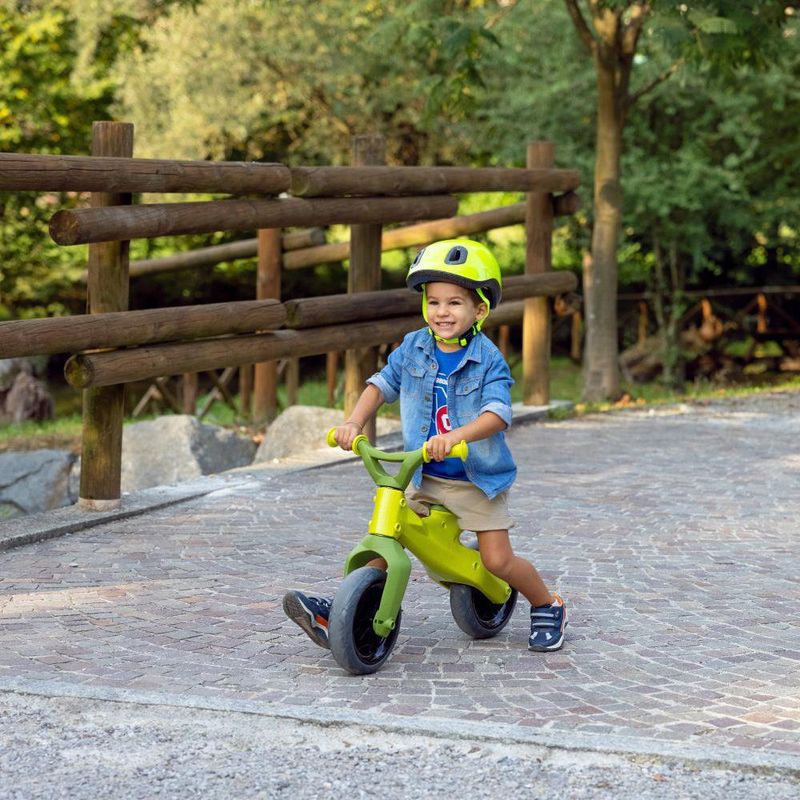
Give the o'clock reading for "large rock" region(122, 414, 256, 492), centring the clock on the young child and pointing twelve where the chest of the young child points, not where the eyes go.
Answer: The large rock is roughly at 4 o'clock from the young child.

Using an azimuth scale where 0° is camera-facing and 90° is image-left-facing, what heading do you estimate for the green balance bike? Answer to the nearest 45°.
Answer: approximately 45°

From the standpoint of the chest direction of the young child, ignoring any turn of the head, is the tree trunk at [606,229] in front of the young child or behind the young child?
behind

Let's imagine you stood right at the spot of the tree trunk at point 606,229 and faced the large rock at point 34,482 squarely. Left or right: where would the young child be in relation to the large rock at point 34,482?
left

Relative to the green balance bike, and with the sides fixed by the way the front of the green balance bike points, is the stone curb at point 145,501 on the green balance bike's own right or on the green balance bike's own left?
on the green balance bike's own right

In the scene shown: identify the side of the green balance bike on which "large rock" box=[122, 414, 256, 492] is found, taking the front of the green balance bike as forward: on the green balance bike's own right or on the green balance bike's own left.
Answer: on the green balance bike's own right

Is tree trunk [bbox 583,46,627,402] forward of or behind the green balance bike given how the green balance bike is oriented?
behind

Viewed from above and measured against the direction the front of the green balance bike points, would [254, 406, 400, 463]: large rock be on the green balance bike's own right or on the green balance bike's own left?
on the green balance bike's own right
